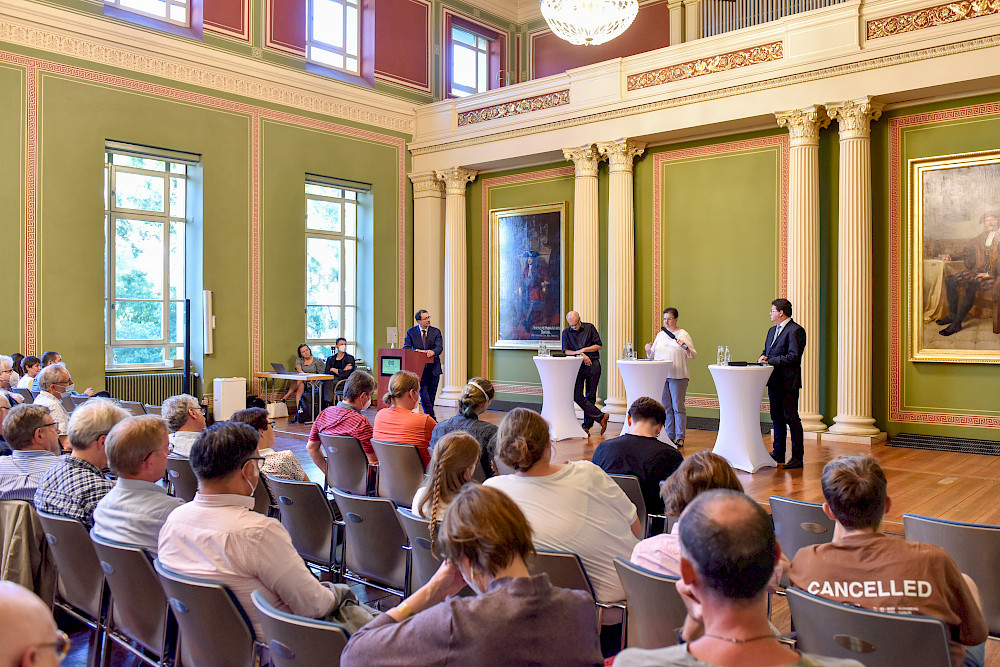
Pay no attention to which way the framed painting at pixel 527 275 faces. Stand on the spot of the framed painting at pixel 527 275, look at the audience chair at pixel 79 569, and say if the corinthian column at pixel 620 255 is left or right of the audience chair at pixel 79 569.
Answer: left

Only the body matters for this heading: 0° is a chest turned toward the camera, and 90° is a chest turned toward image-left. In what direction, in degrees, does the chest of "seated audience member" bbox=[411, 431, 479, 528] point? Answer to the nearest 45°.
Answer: approximately 225°

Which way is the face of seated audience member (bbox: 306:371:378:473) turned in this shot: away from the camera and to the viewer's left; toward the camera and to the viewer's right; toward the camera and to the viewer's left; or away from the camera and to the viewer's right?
away from the camera and to the viewer's right

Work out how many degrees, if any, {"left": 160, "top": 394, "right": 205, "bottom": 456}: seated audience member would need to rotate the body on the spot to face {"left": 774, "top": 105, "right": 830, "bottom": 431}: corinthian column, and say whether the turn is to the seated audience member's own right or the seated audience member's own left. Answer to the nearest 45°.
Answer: approximately 45° to the seated audience member's own right

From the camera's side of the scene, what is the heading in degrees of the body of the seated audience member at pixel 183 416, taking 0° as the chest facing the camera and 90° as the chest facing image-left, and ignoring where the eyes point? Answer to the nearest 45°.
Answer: approximately 225°

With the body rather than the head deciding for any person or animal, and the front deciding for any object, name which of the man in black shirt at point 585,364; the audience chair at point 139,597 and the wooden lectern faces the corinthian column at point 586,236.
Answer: the audience chair

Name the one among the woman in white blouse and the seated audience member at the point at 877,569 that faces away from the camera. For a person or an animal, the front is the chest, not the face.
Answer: the seated audience member
